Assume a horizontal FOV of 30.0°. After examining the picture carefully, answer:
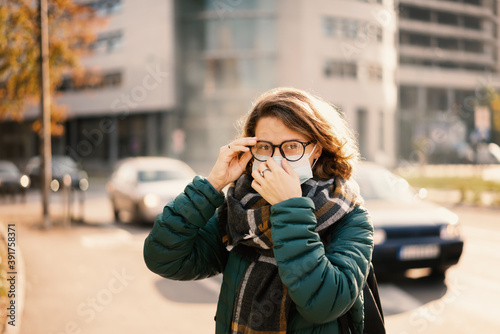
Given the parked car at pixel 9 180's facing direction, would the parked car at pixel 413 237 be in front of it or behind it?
in front

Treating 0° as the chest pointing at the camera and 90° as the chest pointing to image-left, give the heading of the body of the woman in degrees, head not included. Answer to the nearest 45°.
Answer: approximately 45°

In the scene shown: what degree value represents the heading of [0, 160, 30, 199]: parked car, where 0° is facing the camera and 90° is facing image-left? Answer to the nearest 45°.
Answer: approximately 315°

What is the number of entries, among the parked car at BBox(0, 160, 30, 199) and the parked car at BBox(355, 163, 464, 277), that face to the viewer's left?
0

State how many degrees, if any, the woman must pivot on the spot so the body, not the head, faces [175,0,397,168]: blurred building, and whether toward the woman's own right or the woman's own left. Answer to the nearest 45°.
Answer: approximately 135° to the woman's own right

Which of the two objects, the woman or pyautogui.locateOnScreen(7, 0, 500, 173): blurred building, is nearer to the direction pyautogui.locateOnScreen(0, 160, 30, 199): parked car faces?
the woman
